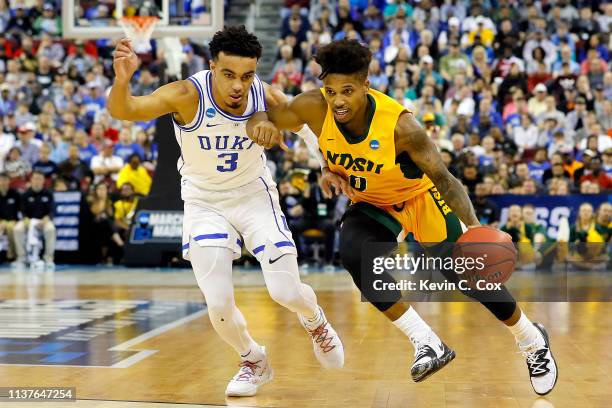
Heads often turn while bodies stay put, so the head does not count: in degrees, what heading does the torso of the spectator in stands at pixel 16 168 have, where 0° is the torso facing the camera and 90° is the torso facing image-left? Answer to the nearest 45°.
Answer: approximately 0°

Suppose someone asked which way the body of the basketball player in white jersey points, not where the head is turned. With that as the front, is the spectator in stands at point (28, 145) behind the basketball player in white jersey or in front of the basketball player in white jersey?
behind

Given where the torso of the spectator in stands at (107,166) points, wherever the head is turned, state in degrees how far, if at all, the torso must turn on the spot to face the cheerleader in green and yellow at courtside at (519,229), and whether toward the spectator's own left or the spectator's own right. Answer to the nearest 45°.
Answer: approximately 45° to the spectator's own left

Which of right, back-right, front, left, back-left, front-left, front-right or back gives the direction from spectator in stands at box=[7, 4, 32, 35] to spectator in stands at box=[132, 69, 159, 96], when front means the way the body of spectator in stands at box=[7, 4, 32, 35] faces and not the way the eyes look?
front-left

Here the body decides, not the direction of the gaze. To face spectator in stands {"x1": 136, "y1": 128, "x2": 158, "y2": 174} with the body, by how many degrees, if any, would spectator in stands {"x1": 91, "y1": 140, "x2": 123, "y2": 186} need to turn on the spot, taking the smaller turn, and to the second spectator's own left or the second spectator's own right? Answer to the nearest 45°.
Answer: approximately 135° to the second spectator's own left

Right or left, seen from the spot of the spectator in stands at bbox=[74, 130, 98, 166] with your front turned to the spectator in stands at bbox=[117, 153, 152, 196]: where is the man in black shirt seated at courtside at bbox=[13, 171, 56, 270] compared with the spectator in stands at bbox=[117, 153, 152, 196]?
right

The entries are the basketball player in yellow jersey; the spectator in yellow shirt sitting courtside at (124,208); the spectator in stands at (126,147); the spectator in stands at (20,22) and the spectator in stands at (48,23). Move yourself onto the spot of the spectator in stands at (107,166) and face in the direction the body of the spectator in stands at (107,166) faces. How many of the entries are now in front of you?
2

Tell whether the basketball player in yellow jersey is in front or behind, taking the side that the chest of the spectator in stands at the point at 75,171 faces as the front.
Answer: in front
